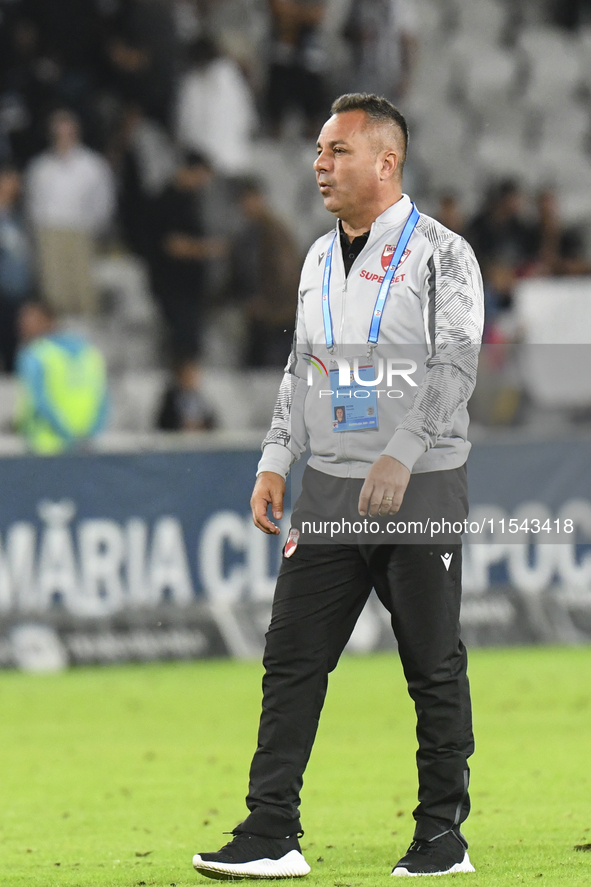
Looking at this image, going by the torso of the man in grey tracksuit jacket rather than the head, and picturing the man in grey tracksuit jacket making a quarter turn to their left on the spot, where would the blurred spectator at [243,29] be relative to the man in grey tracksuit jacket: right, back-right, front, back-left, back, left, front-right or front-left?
back-left

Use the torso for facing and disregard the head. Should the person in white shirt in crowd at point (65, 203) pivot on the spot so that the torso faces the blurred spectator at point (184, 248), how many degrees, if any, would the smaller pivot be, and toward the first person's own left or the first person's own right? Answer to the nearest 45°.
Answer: approximately 45° to the first person's own left

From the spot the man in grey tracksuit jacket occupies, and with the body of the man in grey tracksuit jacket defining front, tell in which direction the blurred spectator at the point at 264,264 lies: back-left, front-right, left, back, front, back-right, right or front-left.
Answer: back-right

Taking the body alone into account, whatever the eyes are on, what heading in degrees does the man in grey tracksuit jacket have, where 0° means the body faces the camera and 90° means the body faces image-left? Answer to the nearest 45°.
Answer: approximately 45°

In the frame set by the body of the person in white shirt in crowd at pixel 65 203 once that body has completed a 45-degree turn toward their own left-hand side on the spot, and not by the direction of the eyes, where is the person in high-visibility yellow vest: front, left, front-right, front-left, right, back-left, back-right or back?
front-right

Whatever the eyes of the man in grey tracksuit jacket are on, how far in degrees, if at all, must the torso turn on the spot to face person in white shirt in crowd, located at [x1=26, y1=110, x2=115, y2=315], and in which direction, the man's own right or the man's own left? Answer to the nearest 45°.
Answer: approximately 135° to the man's own right

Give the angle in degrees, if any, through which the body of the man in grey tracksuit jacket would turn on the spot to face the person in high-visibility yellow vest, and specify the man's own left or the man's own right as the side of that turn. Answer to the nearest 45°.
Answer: approximately 135° to the man's own right

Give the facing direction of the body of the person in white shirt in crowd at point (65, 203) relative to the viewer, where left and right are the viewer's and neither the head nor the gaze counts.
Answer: facing the viewer
